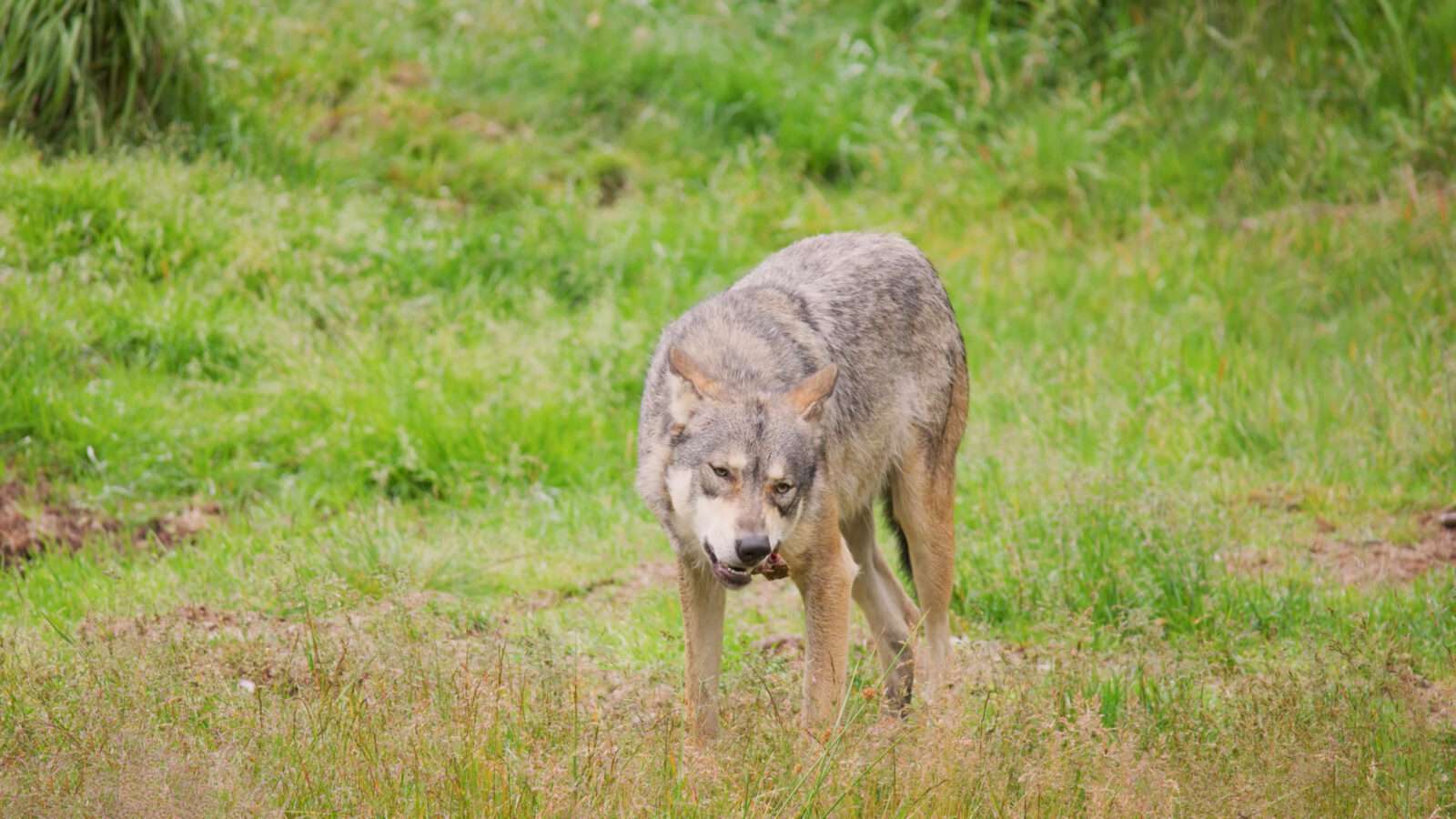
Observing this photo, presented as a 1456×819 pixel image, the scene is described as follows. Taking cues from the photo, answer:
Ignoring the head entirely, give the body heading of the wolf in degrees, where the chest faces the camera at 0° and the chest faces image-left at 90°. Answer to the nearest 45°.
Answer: approximately 45°
